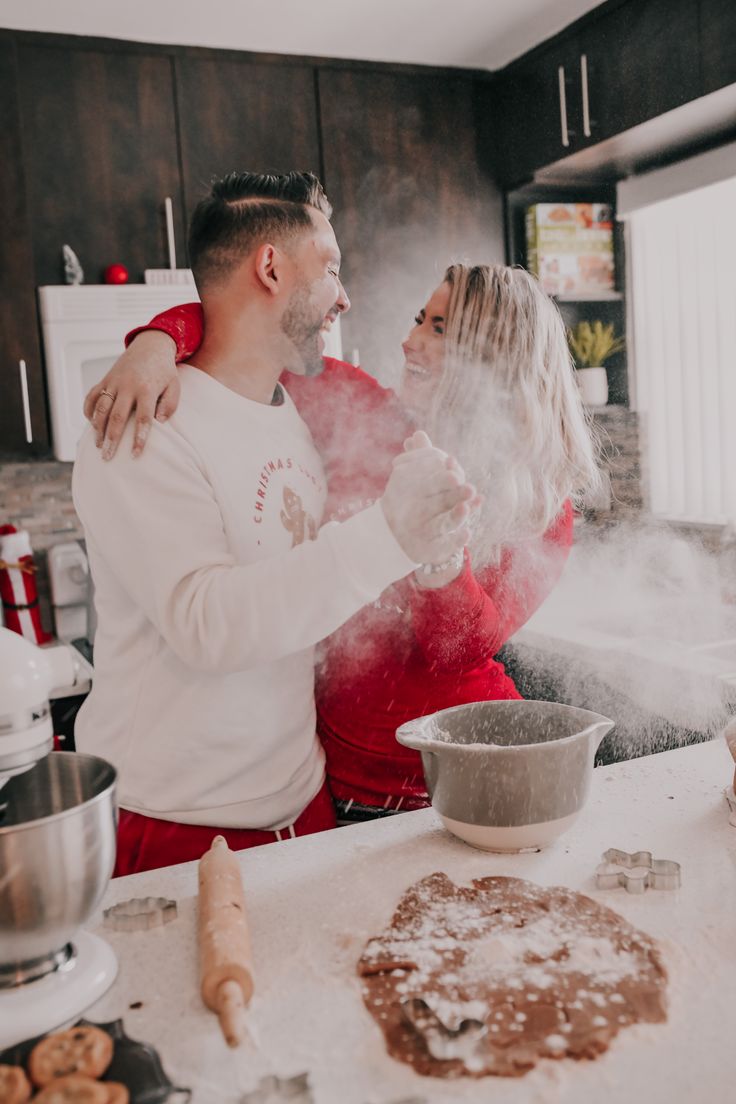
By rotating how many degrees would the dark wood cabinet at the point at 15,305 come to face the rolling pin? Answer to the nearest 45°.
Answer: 0° — it already faces it

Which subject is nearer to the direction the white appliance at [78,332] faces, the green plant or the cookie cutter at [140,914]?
the cookie cutter

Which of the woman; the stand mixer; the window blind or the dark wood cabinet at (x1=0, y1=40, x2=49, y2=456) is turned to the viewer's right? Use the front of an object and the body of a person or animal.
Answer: the stand mixer

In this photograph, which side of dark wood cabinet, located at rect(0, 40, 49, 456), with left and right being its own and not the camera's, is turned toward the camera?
front

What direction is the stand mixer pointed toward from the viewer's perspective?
to the viewer's right

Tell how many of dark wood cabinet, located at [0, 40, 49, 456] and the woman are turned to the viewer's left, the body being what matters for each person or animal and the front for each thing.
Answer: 1

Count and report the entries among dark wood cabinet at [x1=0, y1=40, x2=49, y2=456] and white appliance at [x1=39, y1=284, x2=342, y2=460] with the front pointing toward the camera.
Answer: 2

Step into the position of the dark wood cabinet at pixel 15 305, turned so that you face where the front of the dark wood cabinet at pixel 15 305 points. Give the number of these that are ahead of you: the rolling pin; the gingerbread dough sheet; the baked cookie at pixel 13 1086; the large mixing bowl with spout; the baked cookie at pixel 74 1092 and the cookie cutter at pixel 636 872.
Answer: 6

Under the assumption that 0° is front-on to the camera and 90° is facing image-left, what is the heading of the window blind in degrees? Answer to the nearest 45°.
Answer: approximately 45°

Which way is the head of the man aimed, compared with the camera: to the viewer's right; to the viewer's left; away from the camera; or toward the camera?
to the viewer's right

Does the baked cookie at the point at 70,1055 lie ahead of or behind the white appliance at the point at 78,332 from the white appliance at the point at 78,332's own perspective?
ahead

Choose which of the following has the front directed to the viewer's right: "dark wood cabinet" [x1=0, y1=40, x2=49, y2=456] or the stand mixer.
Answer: the stand mixer

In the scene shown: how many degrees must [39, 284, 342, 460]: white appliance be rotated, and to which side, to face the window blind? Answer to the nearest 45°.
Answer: approximately 90° to its left

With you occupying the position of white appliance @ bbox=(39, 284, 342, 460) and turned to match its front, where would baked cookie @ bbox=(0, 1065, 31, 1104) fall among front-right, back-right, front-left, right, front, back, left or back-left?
front

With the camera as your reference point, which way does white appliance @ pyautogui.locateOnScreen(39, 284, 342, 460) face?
facing the viewer
